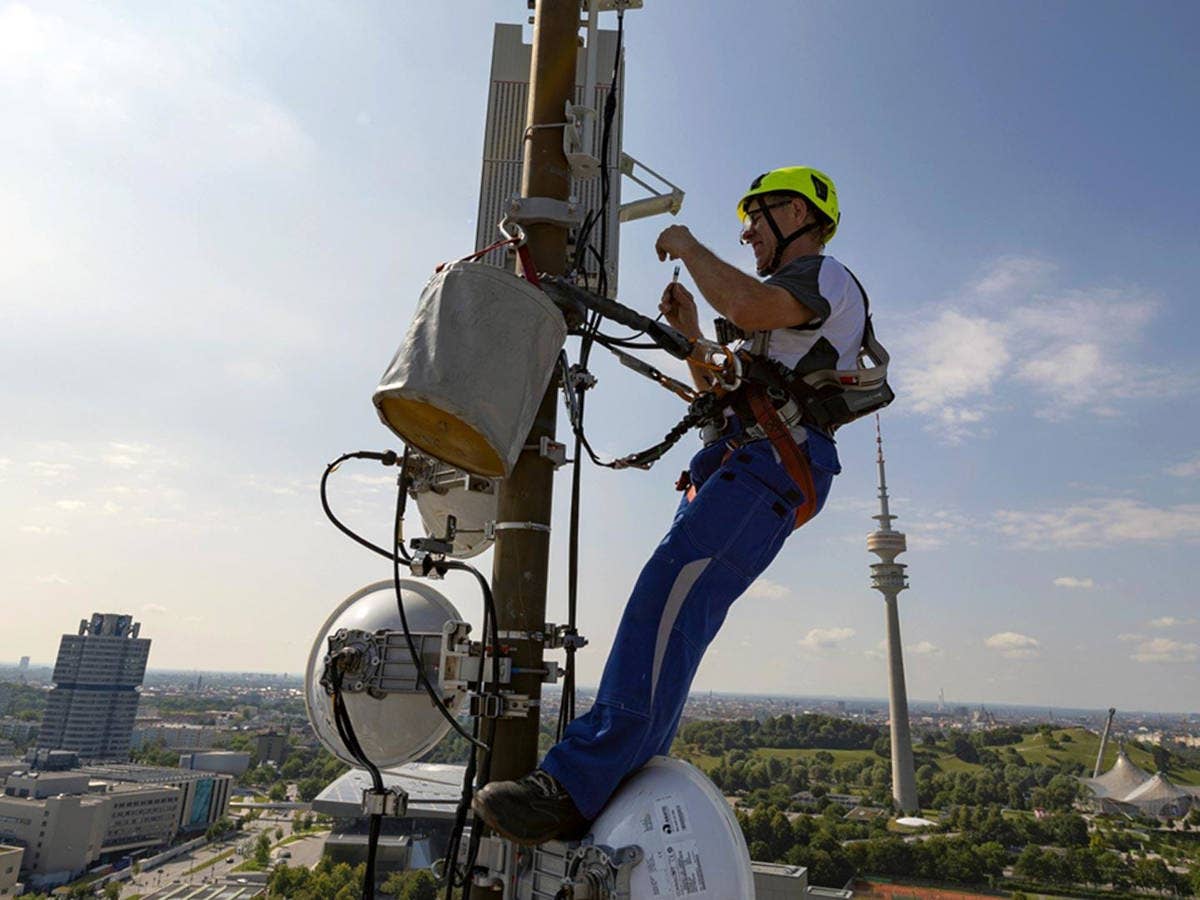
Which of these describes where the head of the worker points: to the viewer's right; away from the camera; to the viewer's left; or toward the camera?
to the viewer's left

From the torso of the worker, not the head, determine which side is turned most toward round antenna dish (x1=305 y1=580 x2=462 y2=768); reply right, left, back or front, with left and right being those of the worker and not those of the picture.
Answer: front

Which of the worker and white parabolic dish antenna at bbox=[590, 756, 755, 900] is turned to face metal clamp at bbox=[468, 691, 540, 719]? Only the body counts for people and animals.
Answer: the worker

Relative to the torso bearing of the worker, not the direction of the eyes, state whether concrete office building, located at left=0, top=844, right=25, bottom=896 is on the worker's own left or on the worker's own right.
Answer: on the worker's own right

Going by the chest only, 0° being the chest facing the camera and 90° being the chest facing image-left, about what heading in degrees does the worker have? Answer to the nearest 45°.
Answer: approximately 90°

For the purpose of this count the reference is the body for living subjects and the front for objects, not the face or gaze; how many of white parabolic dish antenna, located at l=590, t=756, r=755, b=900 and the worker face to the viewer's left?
1

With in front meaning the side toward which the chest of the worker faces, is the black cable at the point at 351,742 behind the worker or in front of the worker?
in front

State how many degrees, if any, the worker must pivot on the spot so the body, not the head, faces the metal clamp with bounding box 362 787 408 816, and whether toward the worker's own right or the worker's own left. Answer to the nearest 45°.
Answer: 0° — they already face it
